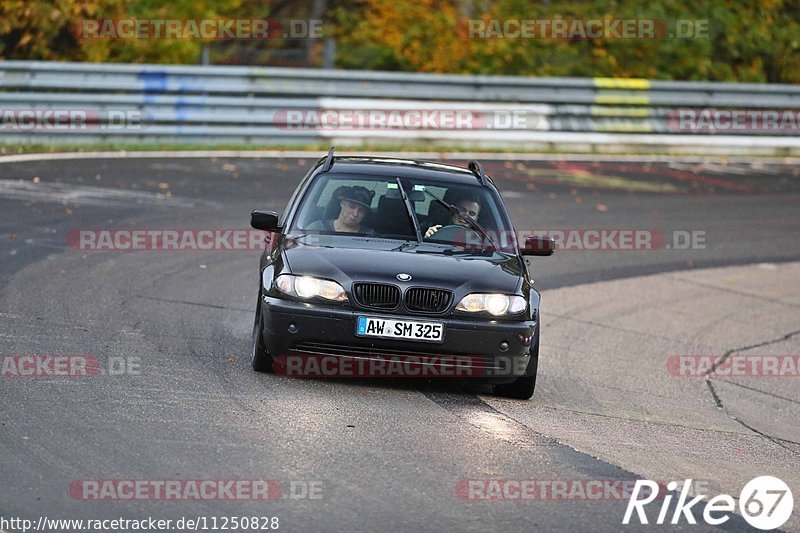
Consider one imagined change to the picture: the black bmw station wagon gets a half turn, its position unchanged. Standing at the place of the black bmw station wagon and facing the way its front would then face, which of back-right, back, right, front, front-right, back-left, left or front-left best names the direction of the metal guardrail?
front

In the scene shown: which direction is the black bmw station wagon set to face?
toward the camera

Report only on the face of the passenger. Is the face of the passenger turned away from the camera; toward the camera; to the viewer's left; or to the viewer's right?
toward the camera
